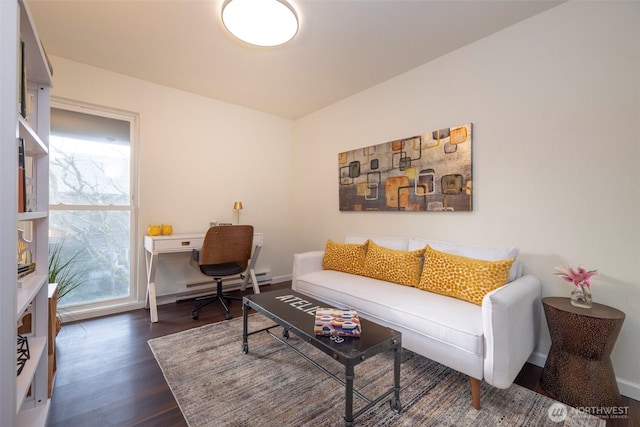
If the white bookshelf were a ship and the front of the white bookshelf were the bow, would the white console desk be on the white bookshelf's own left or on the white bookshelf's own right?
on the white bookshelf's own left

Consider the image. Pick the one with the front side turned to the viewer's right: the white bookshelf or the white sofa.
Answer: the white bookshelf

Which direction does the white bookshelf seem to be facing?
to the viewer's right

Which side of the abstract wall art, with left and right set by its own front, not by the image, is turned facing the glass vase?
left

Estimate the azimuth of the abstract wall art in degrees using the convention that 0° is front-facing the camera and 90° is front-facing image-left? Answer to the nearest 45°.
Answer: approximately 45°

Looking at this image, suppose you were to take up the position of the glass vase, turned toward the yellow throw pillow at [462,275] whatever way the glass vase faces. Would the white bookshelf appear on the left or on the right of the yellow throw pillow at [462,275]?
left
